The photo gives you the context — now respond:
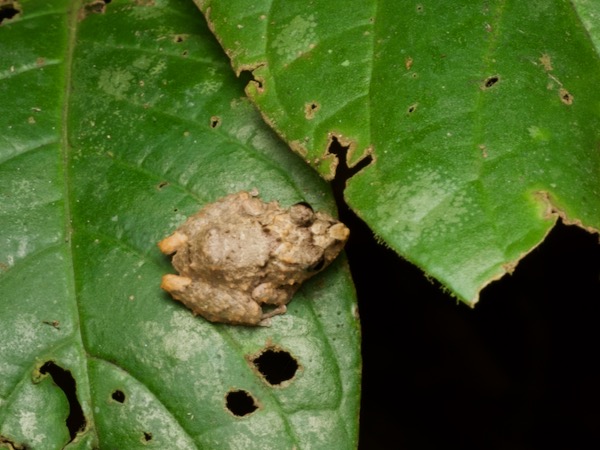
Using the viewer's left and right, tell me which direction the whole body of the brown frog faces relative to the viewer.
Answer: facing to the right of the viewer
